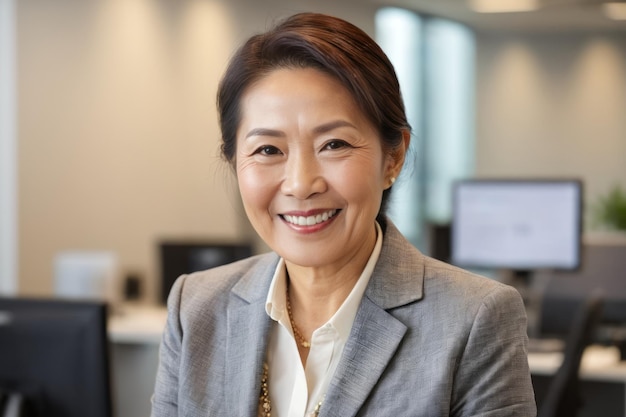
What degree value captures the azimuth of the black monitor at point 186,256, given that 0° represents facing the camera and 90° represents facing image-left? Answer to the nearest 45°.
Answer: approximately 0°

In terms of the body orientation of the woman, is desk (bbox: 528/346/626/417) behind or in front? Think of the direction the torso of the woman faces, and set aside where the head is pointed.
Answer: behind
